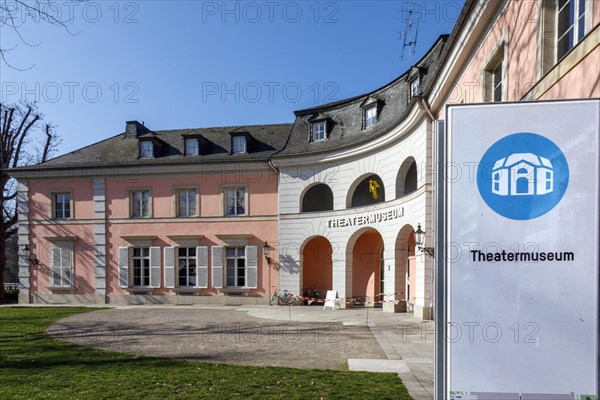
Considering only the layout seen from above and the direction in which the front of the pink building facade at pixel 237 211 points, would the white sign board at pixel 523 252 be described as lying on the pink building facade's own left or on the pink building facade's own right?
on the pink building facade's own left

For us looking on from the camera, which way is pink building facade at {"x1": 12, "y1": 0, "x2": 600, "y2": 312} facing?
facing the viewer and to the left of the viewer

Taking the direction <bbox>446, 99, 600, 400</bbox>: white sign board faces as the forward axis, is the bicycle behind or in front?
behind

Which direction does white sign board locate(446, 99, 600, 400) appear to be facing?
toward the camera
